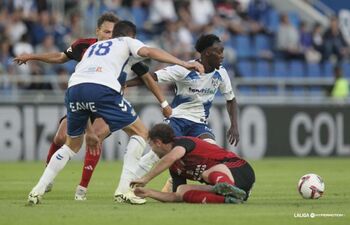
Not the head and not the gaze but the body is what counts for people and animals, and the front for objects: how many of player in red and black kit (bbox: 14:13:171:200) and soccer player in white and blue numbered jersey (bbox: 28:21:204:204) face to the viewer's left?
0

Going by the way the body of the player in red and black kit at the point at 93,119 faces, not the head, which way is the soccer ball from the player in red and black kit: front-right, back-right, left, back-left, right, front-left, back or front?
front-left

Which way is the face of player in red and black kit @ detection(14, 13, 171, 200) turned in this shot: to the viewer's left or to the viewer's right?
to the viewer's right

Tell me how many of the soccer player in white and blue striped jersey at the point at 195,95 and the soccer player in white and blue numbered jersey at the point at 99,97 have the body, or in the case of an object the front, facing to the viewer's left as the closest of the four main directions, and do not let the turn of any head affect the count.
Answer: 0

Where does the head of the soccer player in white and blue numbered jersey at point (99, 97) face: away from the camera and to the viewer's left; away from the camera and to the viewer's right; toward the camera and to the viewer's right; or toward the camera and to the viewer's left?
away from the camera and to the viewer's right

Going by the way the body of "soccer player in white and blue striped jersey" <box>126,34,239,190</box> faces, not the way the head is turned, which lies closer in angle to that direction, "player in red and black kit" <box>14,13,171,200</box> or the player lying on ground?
the player lying on ground

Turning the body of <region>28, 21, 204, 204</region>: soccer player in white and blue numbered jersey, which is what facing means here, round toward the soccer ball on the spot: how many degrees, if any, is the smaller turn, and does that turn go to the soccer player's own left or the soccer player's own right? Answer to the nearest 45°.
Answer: approximately 45° to the soccer player's own right

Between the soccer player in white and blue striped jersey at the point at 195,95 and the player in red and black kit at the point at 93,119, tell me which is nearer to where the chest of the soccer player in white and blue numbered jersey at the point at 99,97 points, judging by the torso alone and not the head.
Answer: the soccer player in white and blue striped jersey

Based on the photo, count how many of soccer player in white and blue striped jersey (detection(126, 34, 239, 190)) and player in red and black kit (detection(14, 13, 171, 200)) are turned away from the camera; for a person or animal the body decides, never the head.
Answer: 0

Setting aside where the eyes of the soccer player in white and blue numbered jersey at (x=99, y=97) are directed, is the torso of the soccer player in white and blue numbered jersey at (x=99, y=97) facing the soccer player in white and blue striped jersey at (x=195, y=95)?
yes

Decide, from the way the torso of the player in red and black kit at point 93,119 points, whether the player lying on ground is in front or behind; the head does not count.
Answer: in front

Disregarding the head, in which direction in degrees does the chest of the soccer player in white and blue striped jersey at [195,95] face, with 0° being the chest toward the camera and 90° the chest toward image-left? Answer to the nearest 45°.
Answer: approximately 315°
